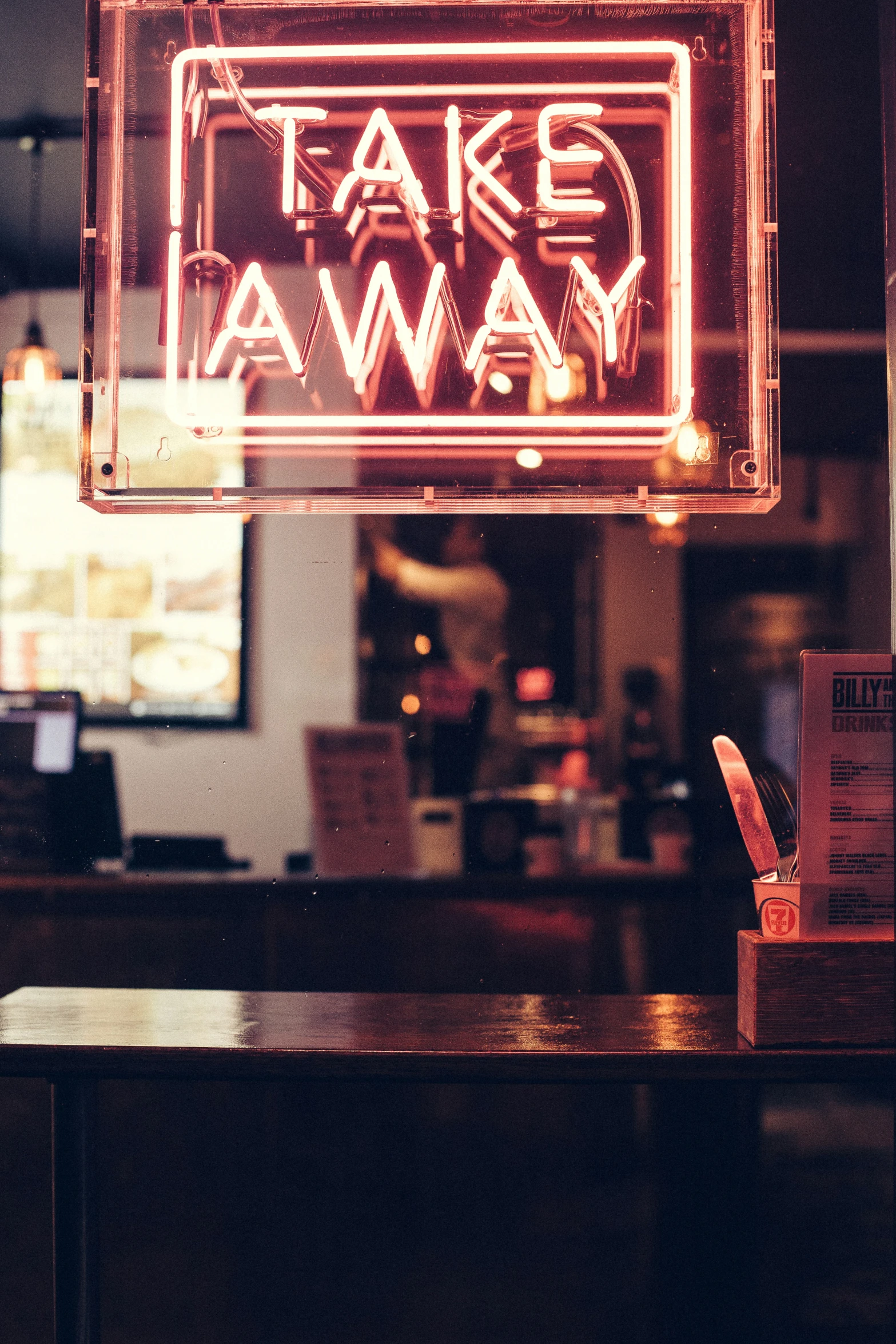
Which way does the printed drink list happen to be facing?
toward the camera

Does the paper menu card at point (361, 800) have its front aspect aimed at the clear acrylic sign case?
yes

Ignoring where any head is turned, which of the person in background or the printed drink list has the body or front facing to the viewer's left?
the person in background

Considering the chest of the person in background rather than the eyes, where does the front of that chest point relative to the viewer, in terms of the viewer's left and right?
facing to the left of the viewer

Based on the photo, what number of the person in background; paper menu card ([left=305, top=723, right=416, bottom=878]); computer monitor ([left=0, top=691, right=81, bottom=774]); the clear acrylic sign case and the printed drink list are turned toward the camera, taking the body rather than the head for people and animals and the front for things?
4

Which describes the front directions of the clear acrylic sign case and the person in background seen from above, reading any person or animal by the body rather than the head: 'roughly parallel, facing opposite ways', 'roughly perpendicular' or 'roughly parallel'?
roughly perpendicular

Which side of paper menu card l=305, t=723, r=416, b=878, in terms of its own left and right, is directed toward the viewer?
front

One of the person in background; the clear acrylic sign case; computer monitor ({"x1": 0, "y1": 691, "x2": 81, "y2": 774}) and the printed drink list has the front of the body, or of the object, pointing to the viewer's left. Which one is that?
the person in background

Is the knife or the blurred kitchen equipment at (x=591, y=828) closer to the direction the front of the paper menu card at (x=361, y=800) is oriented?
the knife

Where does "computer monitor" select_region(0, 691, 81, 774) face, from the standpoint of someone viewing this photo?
facing the viewer
